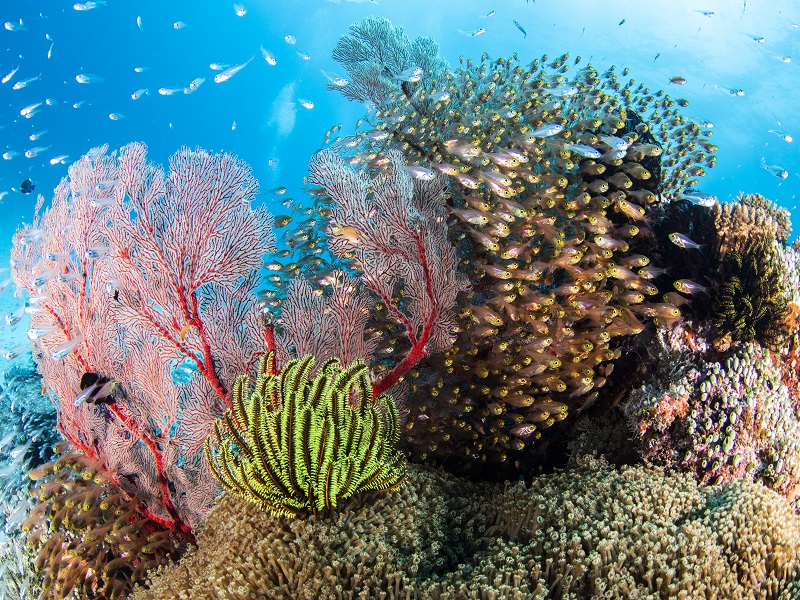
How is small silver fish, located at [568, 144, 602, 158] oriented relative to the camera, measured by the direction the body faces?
to the viewer's right

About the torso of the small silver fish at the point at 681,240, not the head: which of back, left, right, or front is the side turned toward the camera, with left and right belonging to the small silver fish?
left

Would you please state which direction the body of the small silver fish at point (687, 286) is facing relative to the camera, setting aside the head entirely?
to the viewer's left

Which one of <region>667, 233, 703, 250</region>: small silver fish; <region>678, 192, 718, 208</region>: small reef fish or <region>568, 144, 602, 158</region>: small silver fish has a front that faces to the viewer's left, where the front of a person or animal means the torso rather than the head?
<region>667, 233, 703, 250</region>: small silver fish
